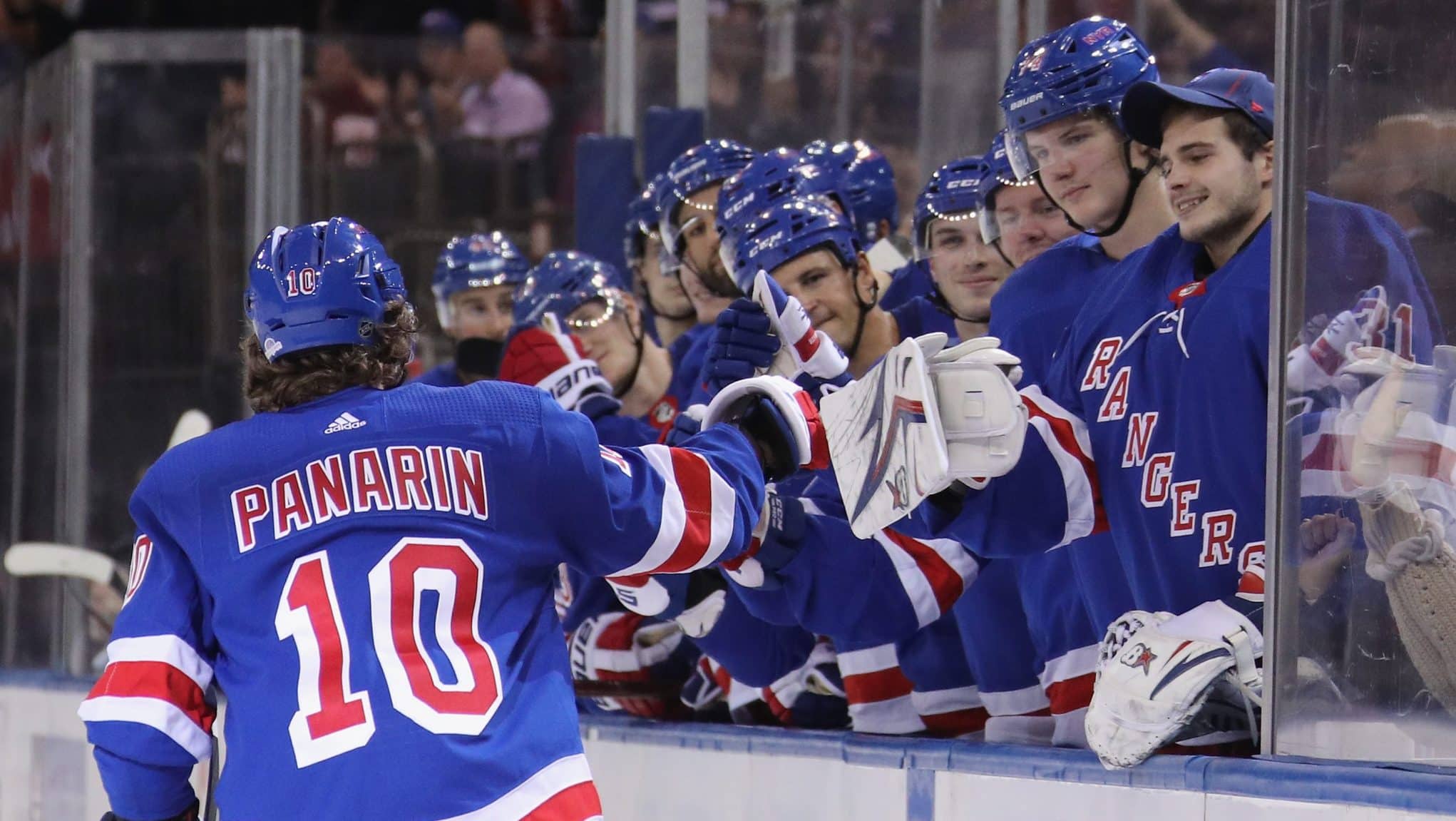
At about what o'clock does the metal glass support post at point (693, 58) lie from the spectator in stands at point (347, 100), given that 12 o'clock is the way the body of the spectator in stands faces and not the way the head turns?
The metal glass support post is roughly at 10 o'clock from the spectator in stands.

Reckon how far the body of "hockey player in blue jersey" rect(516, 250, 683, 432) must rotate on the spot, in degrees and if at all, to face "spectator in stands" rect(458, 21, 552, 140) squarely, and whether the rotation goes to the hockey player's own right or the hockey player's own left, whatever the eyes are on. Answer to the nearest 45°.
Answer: approximately 135° to the hockey player's own right

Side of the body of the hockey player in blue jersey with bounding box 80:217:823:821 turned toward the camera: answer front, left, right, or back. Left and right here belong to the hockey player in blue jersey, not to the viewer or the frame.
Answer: back

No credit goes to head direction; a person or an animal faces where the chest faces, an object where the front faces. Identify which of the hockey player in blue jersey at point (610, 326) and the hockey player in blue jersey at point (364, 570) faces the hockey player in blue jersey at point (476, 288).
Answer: the hockey player in blue jersey at point (364, 570)

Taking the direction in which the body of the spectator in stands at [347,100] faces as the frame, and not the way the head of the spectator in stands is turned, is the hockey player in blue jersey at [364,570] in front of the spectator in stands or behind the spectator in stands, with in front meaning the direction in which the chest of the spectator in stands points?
in front

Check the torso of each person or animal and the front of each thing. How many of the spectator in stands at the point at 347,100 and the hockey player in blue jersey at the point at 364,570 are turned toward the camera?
1

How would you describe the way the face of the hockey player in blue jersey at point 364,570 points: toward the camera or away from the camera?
away from the camera

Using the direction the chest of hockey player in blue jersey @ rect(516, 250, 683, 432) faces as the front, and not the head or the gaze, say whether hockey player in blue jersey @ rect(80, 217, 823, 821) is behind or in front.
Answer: in front

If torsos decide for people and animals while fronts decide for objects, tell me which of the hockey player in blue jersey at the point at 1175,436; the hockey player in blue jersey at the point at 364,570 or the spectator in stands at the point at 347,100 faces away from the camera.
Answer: the hockey player in blue jersey at the point at 364,570

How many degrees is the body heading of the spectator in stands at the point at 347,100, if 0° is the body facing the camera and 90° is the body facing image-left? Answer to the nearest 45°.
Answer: approximately 0°

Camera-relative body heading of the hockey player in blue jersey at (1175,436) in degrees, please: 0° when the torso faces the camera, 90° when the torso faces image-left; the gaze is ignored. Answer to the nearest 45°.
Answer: approximately 45°

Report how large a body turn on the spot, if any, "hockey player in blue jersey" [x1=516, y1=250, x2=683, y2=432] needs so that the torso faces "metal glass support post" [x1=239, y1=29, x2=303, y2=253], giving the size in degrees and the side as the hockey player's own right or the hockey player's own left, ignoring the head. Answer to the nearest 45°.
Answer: approximately 90° to the hockey player's own right
